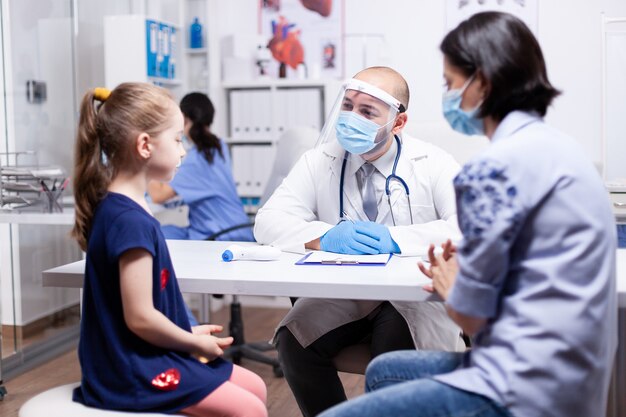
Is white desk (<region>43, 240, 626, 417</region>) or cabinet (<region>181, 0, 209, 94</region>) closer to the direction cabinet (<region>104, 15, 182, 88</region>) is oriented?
the white desk

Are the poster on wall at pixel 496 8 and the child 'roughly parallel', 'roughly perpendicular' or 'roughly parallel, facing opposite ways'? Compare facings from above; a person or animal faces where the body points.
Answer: roughly perpendicular

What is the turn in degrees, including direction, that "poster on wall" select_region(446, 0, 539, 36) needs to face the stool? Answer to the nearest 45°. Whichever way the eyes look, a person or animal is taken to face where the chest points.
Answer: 0° — it already faces it

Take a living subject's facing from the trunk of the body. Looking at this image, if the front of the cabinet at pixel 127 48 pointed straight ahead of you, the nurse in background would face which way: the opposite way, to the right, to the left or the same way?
the opposite way

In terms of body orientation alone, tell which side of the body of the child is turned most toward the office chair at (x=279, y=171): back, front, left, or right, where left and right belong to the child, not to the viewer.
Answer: left

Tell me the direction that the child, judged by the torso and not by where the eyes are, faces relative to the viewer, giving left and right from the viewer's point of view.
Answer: facing to the right of the viewer

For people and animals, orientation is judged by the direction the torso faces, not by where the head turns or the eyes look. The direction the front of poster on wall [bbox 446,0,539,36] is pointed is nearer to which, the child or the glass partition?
the child

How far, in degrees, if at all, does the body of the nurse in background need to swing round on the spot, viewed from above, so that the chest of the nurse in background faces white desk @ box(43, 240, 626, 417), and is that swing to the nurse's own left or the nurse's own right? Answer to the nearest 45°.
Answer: approximately 135° to the nurse's own left

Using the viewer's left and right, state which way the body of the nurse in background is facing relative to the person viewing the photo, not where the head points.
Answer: facing away from the viewer and to the left of the viewer

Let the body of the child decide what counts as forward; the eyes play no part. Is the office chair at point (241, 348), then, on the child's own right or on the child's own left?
on the child's own left
